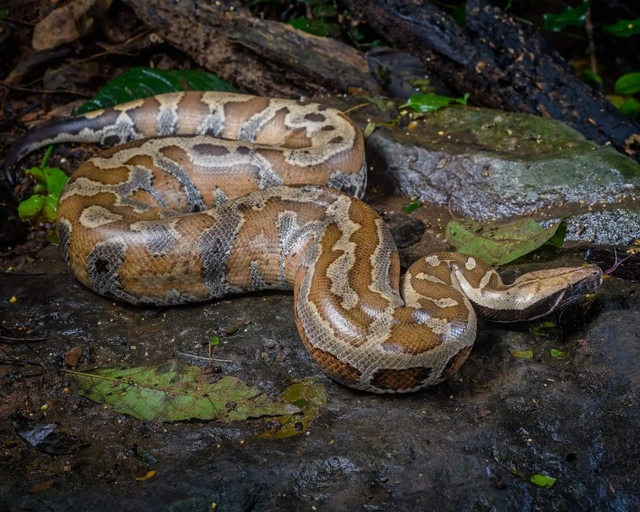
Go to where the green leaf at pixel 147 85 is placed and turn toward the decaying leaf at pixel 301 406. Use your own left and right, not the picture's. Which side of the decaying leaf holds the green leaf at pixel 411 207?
left

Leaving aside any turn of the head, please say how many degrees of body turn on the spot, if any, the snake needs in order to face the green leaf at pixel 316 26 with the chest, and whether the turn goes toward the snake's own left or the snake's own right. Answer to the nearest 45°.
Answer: approximately 90° to the snake's own left

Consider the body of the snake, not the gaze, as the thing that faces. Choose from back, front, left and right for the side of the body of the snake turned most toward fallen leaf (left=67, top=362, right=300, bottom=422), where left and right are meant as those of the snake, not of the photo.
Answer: right

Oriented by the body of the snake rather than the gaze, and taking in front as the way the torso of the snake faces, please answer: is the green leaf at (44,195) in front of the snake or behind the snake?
behind

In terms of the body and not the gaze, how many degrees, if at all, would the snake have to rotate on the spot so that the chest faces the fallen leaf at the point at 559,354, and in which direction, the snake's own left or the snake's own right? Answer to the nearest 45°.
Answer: approximately 45° to the snake's own right

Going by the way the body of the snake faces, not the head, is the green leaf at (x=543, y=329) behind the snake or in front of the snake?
in front

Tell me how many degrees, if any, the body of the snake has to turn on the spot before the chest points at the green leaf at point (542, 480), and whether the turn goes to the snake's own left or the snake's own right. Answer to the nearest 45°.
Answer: approximately 45° to the snake's own right

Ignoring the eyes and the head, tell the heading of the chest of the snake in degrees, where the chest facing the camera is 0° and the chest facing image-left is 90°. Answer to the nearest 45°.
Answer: approximately 270°

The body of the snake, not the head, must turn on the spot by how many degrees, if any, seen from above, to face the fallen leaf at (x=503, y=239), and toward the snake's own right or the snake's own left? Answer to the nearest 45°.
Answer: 0° — it already faces it

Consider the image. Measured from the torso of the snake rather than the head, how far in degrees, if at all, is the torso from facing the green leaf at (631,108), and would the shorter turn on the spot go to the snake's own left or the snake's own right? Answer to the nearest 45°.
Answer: approximately 45° to the snake's own left

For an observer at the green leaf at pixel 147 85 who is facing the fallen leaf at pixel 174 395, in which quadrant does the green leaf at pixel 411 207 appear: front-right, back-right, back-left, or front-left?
front-left

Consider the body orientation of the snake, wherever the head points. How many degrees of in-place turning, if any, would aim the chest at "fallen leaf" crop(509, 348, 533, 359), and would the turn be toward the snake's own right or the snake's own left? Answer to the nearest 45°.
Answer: approximately 45° to the snake's own right

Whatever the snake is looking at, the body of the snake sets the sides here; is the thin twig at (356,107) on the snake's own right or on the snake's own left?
on the snake's own left

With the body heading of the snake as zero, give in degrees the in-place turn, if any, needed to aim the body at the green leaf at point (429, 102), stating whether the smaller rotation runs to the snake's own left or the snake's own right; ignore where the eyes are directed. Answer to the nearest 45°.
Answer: approximately 45° to the snake's own left

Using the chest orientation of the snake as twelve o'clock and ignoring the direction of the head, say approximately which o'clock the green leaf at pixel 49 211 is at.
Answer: The green leaf is roughly at 7 o'clock from the snake.
